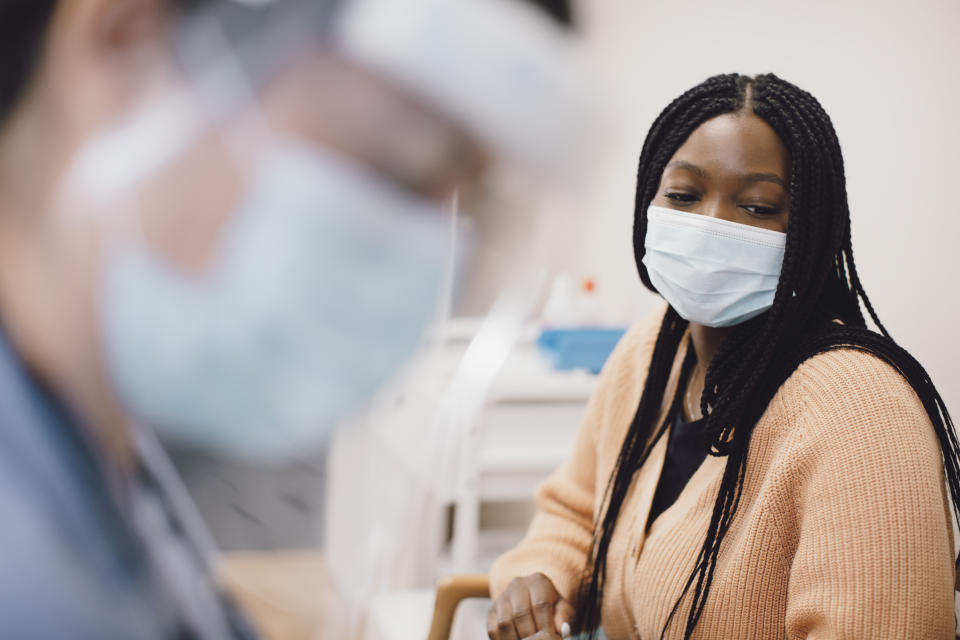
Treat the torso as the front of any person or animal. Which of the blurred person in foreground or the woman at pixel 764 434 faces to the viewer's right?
the blurred person in foreground

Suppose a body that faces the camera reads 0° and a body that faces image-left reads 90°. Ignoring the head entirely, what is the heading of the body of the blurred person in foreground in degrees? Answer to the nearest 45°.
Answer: approximately 270°

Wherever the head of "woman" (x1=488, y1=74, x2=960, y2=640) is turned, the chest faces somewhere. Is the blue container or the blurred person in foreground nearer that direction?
the blurred person in foreground

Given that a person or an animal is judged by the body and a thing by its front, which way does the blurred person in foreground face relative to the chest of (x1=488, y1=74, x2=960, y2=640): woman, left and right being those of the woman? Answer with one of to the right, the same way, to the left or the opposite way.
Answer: the opposite way

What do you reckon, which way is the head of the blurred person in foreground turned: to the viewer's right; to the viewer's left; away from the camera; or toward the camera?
to the viewer's right

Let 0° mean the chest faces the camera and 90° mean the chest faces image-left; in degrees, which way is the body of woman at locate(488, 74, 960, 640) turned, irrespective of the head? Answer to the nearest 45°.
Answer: approximately 45°
